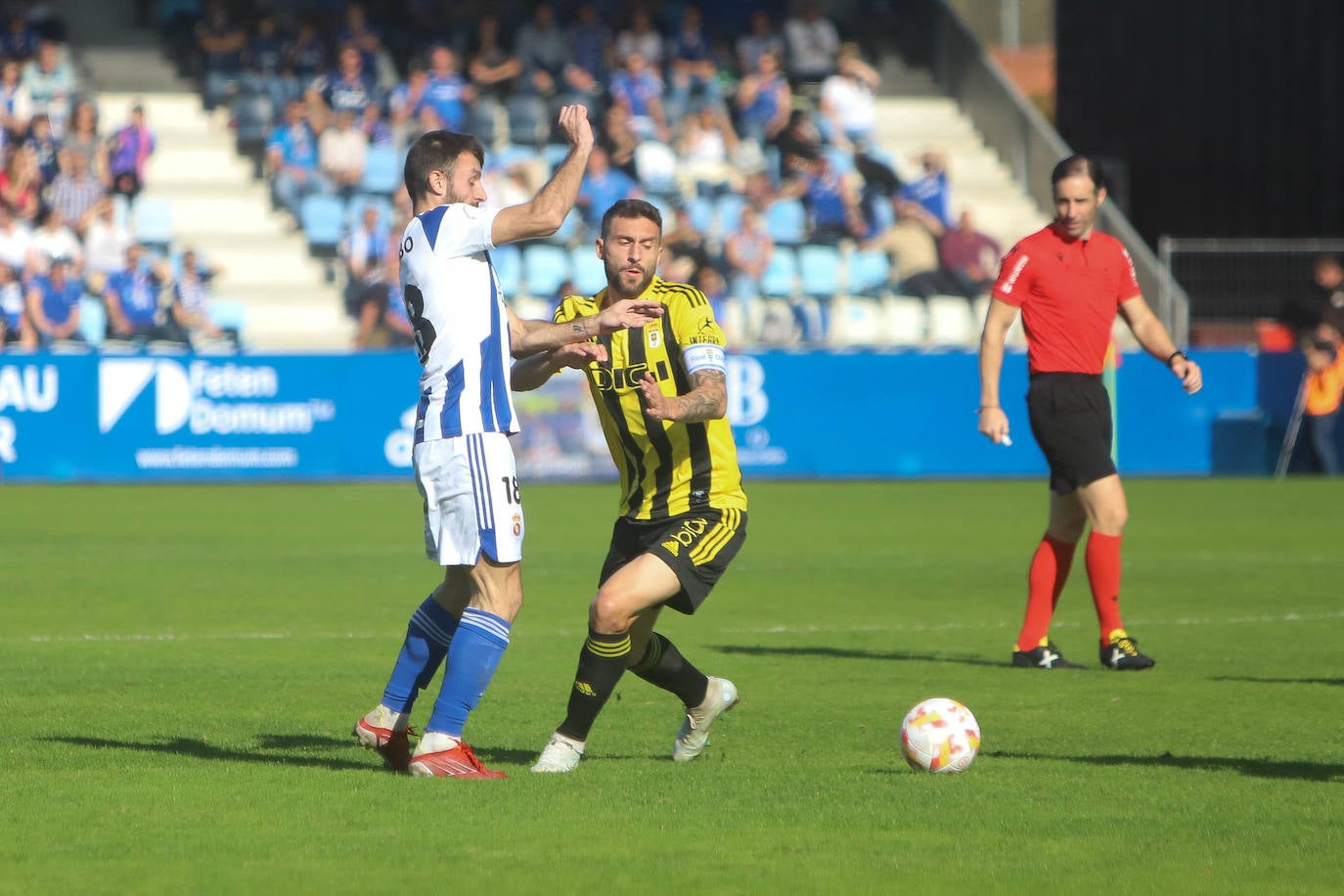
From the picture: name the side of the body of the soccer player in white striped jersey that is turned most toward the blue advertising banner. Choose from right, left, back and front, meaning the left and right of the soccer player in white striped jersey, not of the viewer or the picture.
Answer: left

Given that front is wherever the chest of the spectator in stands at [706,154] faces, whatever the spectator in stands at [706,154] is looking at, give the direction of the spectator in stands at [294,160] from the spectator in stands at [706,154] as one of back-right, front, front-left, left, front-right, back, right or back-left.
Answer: right

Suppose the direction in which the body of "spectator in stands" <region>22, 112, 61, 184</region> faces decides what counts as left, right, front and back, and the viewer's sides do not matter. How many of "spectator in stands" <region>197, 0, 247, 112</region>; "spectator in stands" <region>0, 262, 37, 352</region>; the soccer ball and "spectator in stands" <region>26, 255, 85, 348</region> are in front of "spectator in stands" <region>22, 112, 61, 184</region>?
3

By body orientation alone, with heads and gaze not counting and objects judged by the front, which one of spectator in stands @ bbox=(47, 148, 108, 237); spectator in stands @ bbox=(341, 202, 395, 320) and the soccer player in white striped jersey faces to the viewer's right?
the soccer player in white striped jersey

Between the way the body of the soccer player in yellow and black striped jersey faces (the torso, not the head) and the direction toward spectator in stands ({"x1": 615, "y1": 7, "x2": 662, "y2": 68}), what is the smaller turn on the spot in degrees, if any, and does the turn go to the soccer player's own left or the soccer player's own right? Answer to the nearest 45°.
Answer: approximately 135° to the soccer player's own right

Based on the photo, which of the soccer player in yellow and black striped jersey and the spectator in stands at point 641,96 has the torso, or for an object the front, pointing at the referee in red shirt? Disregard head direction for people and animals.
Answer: the spectator in stands

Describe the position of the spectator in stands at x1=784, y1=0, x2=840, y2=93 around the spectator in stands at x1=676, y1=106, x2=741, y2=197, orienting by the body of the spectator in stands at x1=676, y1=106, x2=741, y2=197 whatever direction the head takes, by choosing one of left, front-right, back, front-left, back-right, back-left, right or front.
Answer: back-left

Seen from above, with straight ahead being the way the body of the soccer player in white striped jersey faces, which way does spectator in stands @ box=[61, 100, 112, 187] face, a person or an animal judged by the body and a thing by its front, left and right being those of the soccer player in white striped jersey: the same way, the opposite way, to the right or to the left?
to the right
